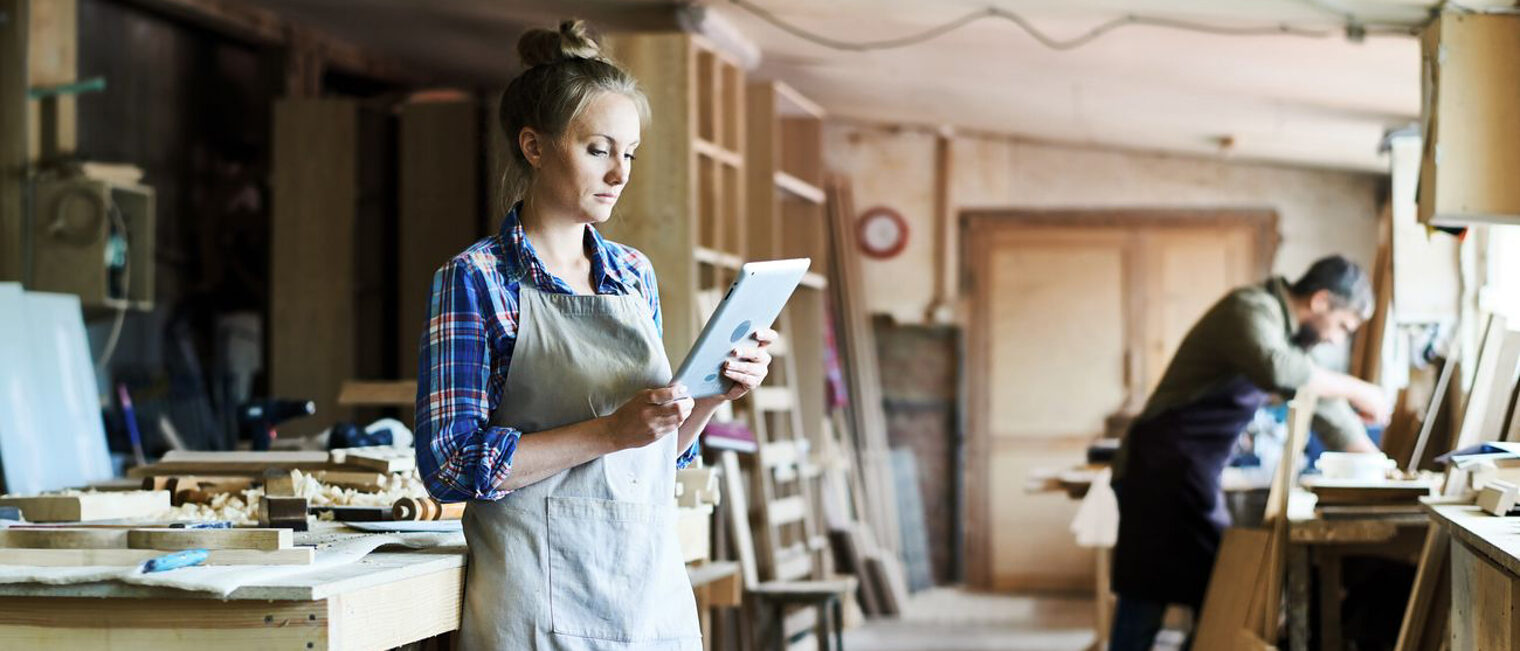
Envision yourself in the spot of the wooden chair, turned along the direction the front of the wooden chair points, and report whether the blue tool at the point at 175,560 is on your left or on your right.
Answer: on your right

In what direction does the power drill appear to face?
to the viewer's right

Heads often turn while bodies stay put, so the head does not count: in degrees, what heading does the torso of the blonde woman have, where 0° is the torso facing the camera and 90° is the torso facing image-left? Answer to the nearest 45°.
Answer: approximately 315°

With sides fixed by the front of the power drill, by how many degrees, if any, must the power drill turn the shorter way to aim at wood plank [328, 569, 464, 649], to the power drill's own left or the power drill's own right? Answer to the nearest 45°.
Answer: approximately 90° to the power drill's own right

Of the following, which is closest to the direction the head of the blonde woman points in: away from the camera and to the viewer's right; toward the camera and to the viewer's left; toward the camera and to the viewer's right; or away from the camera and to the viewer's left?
toward the camera and to the viewer's right

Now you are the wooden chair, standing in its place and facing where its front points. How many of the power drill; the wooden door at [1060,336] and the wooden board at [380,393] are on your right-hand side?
2
